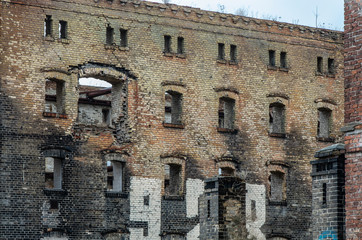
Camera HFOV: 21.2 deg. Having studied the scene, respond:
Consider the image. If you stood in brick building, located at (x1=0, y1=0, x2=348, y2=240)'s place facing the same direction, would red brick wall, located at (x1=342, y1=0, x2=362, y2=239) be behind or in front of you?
in front

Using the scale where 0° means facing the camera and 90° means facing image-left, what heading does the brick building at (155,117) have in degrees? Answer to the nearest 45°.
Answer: approximately 315°
